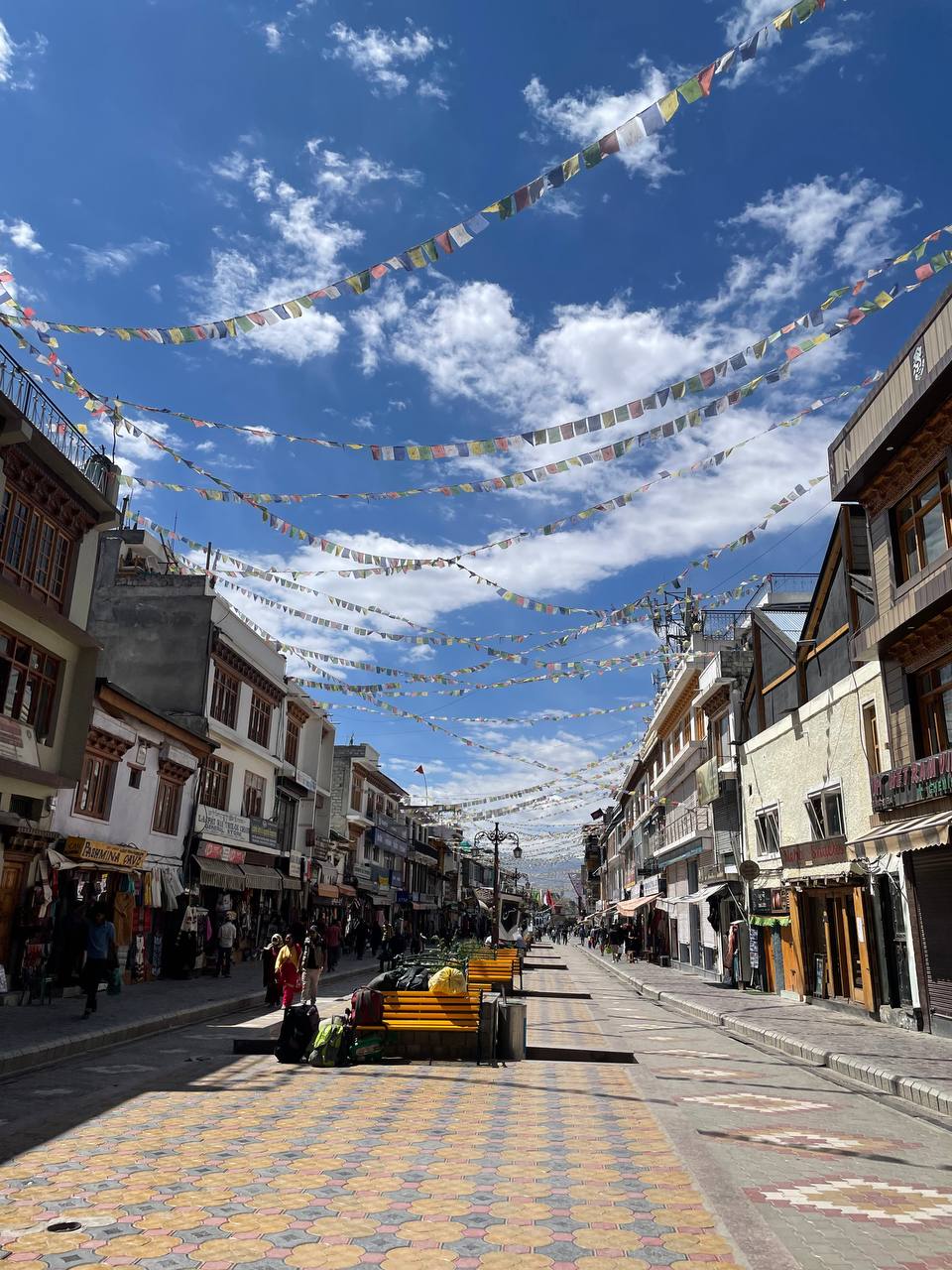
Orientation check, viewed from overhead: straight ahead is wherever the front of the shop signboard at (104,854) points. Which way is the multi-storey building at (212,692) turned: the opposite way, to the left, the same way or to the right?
the same way

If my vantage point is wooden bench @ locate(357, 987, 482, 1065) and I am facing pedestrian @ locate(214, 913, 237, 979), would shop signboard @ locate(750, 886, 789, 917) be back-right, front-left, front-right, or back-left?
front-right

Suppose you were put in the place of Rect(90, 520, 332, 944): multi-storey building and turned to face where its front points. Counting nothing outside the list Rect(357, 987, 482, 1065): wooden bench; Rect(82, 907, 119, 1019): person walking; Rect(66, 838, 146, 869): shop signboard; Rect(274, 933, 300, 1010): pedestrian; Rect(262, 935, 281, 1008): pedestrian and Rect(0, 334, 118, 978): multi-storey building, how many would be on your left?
0

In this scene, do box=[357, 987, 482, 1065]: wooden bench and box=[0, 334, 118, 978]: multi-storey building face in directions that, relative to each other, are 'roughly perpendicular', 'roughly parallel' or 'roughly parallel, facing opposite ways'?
roughly perpendicular

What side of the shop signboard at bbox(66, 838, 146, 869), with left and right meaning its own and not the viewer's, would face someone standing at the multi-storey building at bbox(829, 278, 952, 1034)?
front

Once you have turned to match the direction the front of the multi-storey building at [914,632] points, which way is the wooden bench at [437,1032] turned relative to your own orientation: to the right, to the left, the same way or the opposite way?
to the left

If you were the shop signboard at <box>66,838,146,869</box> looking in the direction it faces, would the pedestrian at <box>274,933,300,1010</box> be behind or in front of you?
in front

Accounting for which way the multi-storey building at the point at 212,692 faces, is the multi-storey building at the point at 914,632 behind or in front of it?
in front

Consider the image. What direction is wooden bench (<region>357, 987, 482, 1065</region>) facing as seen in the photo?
toward the camera

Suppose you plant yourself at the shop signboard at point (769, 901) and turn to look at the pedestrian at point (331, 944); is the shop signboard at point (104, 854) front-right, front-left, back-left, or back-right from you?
front-left

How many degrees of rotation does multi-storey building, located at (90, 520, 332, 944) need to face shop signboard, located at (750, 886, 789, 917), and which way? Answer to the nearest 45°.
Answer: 0° — it already faces it

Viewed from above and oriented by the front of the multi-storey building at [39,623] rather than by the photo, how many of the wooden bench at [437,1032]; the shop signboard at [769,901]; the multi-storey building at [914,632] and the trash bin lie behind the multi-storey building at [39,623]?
0

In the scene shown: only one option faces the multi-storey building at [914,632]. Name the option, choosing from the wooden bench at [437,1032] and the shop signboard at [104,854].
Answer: the shop signboard

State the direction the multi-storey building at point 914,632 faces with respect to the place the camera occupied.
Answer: facing the viewer and to the left of the viewer

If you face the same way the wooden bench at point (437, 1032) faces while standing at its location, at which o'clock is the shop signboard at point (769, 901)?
The shop signboard is roughly at 7 o'clock from the wooden bench.

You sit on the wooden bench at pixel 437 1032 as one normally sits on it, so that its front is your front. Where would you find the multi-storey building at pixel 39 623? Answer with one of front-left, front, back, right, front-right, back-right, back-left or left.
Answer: back-right

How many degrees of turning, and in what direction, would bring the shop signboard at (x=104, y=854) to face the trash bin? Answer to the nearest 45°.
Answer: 0° — it already faces it

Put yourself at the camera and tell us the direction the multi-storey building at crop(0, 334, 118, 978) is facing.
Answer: facing the viewer and to the right of the viewer

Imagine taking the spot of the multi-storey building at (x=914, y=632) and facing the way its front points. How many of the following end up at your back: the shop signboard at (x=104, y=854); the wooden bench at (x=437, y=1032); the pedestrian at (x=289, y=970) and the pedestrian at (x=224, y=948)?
0
